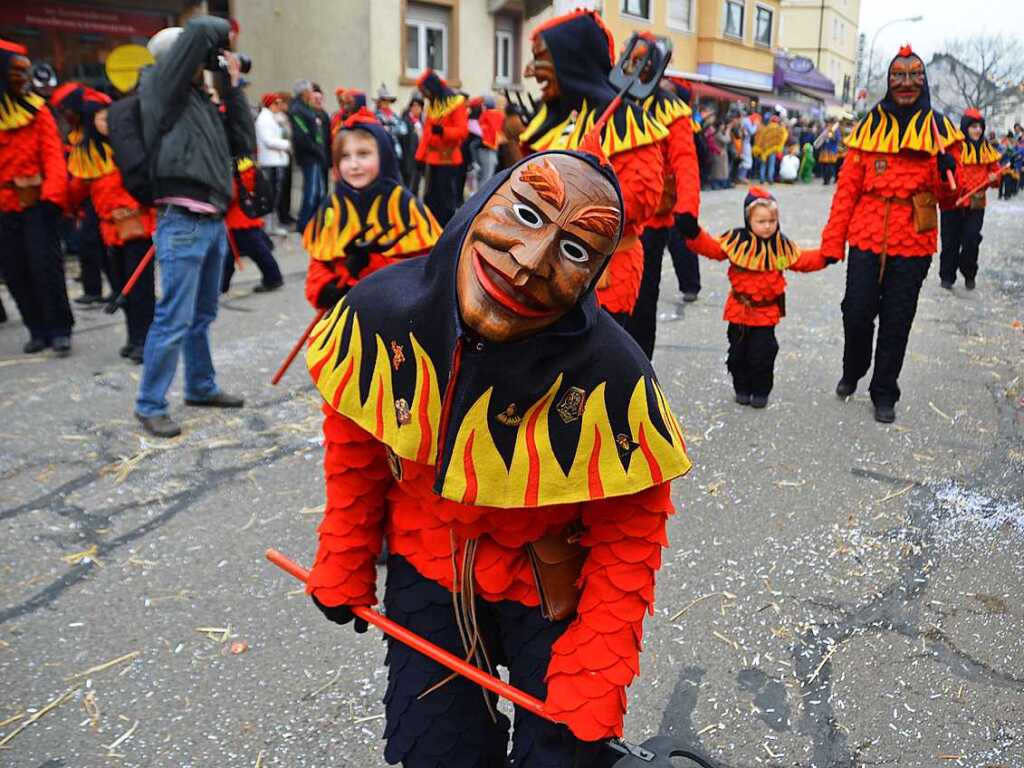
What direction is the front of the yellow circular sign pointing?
toward the camera

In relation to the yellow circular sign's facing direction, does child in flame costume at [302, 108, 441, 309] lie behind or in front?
in front

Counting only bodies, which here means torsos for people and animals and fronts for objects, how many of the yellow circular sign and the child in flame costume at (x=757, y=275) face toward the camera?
2

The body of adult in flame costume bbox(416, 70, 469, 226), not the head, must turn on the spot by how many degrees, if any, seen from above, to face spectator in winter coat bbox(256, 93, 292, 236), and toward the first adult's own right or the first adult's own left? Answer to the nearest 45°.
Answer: approximately 90° to the first adult's own right

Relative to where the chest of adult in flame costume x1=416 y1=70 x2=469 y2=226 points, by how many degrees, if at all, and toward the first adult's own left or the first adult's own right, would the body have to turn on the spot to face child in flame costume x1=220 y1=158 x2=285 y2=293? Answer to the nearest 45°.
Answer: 0° — they already face them

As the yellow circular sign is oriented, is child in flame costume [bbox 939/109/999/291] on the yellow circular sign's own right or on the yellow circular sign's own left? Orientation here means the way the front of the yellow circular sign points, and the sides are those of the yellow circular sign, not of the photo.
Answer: on the yellow circular sign's own left

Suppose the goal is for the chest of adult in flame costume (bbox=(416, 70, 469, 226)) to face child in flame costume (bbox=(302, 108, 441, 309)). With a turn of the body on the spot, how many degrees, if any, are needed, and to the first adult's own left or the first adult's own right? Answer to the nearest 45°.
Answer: approximately 45° to the first adult's own left

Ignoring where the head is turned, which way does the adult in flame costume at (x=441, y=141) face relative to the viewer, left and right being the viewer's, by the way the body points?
facing the viewer and to the left of the viewer

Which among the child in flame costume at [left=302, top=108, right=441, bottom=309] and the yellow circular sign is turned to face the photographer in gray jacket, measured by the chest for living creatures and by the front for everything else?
the yellow circular sign

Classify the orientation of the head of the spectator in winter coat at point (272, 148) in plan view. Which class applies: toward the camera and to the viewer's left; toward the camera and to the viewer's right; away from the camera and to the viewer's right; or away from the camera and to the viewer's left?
toward the camera and to the viewer's right

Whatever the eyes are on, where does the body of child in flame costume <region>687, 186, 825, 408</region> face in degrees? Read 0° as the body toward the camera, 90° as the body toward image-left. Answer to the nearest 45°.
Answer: approximately 0°
